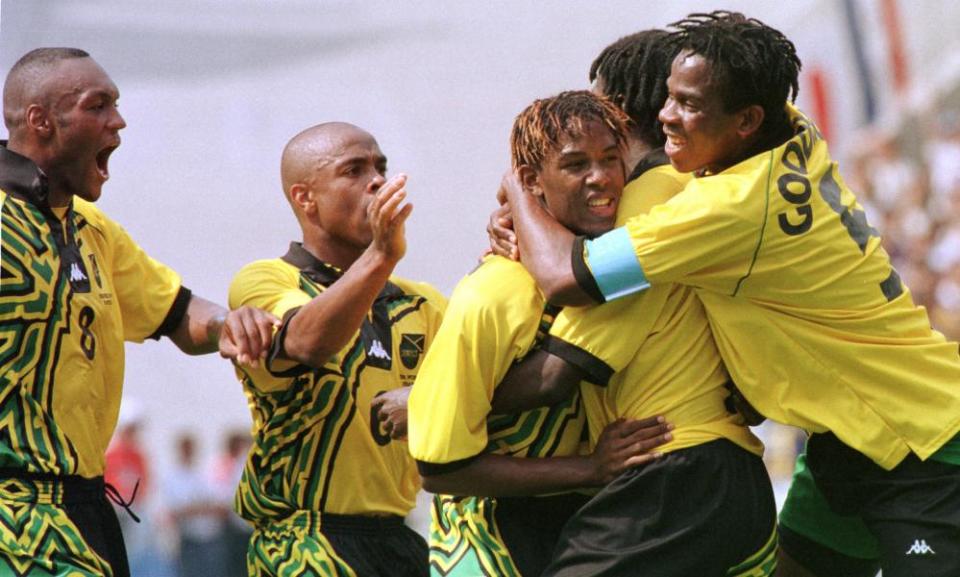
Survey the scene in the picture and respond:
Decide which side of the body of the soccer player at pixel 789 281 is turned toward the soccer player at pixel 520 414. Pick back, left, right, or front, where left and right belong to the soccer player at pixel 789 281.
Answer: front

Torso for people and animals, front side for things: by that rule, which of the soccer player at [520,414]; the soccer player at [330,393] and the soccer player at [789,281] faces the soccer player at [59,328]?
the soccer player at [789,281]

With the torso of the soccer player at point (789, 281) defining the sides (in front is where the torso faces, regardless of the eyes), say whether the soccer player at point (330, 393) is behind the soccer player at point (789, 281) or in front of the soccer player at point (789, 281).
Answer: in front

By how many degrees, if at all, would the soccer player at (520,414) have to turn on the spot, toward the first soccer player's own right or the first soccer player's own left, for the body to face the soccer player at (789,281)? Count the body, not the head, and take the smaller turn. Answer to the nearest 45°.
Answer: approximately 45° to the first soccer player's own left

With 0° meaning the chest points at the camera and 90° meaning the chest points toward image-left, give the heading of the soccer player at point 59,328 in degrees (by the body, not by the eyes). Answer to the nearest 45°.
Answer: approximately 315°

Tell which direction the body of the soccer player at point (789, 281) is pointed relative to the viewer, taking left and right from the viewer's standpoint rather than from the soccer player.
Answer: facing to the left of the viewer

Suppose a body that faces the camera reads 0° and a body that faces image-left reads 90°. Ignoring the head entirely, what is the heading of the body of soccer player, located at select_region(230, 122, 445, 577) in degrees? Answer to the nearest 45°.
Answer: approximately 315°

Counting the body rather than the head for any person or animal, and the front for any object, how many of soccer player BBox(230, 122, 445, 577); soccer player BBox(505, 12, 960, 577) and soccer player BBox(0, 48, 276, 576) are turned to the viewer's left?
1

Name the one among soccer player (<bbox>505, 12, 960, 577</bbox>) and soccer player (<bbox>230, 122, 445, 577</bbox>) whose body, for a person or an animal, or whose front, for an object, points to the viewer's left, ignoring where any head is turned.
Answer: soccer player (<bbox>505, 12, 960, 577</bbox>)

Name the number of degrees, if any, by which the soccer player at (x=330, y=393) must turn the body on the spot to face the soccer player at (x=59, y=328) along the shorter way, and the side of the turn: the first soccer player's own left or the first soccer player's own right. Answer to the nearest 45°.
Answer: approximately 135° to the first soccer player's own right

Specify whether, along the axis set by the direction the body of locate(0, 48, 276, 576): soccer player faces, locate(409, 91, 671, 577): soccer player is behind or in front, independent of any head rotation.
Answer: in front

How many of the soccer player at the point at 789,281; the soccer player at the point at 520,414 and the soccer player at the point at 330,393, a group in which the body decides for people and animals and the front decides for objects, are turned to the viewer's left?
1
